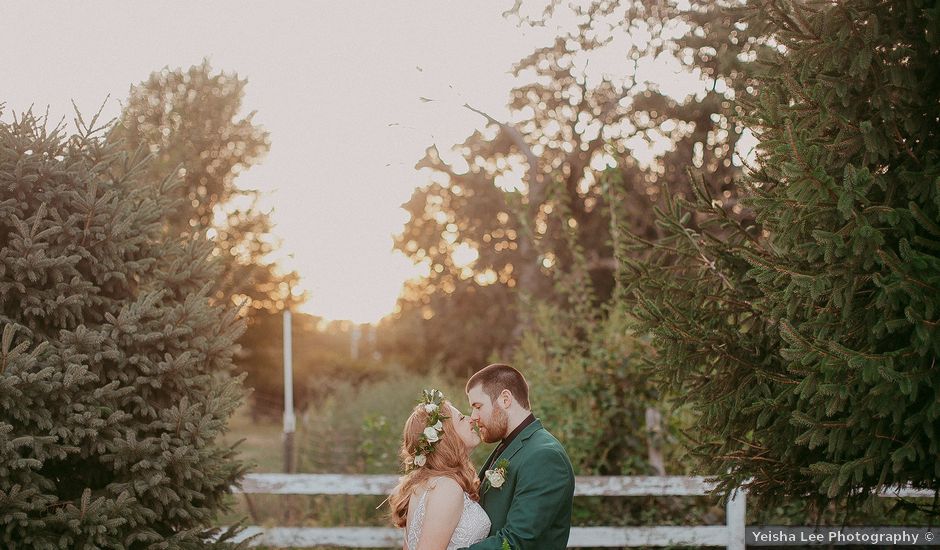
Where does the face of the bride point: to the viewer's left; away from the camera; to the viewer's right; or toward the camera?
to the viewer's right

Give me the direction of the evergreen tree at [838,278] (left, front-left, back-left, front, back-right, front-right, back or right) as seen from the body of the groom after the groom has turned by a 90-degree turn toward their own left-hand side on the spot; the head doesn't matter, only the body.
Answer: left

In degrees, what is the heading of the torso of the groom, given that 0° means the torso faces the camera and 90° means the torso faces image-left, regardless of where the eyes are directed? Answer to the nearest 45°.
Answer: approximately 90°

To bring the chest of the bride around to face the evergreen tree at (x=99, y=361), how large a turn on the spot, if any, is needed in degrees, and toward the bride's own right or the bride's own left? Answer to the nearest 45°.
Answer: approximately 135° to the bride's own left

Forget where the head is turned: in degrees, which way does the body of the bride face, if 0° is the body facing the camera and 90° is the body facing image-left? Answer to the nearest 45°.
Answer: approximately 270°

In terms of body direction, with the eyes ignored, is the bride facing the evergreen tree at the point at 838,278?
yes

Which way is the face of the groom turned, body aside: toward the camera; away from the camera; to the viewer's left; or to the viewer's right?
to the viewer's left

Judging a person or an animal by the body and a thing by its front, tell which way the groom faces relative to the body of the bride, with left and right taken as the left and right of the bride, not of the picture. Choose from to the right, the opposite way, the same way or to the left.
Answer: the opposite way

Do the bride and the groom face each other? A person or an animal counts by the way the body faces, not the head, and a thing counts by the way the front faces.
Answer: yes
